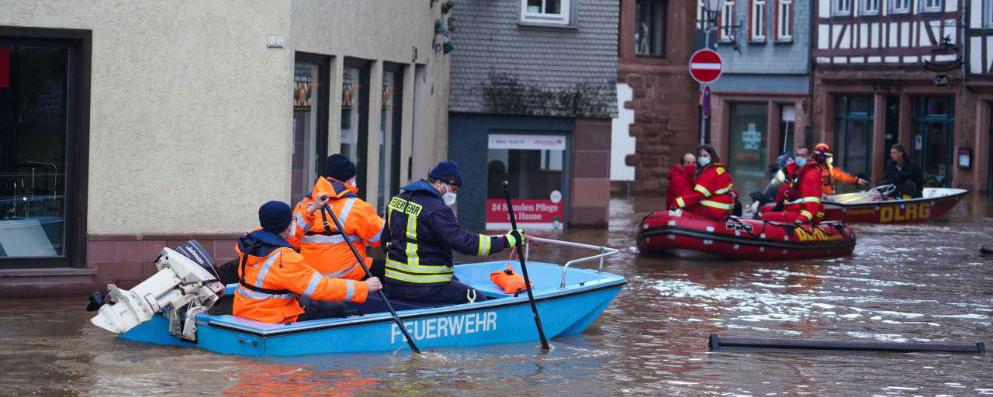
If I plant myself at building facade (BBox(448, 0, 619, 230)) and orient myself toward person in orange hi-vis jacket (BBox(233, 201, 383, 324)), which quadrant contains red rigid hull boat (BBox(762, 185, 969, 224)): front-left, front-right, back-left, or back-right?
back-left

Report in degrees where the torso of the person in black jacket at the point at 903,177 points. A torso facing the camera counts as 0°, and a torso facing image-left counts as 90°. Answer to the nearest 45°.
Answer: approximately 45°

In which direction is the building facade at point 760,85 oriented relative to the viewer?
toward the camera

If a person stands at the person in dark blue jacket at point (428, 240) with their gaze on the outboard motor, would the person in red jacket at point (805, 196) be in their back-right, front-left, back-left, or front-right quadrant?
back-right

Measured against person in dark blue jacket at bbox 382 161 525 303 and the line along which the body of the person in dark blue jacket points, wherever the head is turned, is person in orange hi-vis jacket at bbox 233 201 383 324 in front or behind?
behind

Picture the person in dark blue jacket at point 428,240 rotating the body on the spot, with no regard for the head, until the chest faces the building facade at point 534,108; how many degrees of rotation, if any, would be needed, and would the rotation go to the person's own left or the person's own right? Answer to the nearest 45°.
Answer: approximately 45° to the person's own left

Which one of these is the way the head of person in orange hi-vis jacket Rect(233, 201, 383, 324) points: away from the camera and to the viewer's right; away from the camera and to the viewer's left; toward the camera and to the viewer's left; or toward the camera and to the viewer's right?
away from the camera and to the viewer's right

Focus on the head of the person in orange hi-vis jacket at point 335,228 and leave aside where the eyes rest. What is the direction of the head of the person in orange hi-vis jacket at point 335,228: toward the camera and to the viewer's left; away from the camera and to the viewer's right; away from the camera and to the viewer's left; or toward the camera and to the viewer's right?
away from the camera and to the viewer's right

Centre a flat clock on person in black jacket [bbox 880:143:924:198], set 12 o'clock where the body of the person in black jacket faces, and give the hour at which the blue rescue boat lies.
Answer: The blue rescue boat is roughly at 11 o'clock from the person in black jacket.

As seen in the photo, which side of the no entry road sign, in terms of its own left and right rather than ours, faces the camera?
front

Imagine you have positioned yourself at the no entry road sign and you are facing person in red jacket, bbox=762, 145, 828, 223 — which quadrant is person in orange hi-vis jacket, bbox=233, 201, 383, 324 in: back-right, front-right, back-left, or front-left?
front-right

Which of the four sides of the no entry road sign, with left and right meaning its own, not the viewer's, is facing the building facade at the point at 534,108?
right

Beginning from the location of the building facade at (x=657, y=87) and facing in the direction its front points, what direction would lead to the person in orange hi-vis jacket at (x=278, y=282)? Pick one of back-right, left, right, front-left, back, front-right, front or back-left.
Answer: front

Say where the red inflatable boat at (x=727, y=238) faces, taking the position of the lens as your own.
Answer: facing to the left of the viewer

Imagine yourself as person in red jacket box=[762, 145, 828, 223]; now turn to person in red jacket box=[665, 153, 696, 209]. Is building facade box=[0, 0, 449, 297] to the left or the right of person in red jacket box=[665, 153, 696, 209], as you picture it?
left

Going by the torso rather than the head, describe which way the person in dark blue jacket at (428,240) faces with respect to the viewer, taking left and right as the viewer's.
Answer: facing away from the viewer and to the right of the viewer

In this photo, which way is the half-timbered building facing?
toward the camera
